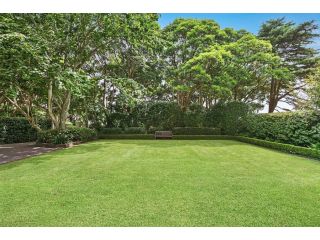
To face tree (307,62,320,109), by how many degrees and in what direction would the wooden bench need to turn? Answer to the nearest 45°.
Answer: approximately 45° to its left

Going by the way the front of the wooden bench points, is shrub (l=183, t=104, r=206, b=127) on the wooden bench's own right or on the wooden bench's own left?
on the wooden bench's own left

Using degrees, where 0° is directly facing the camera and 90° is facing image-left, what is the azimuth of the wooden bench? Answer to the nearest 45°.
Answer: approximately 0°

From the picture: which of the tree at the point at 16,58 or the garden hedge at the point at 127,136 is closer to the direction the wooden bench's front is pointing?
the tree

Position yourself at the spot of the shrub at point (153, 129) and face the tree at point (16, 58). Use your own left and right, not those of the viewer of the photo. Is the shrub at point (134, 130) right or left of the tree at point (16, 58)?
right

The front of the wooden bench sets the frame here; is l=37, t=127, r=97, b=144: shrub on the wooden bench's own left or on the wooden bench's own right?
on the wooden bench's own right

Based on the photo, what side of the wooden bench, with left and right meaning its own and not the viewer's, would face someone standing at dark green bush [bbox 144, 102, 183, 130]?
back

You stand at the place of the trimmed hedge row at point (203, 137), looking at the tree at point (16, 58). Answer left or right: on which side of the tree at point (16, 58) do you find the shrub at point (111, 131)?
right
